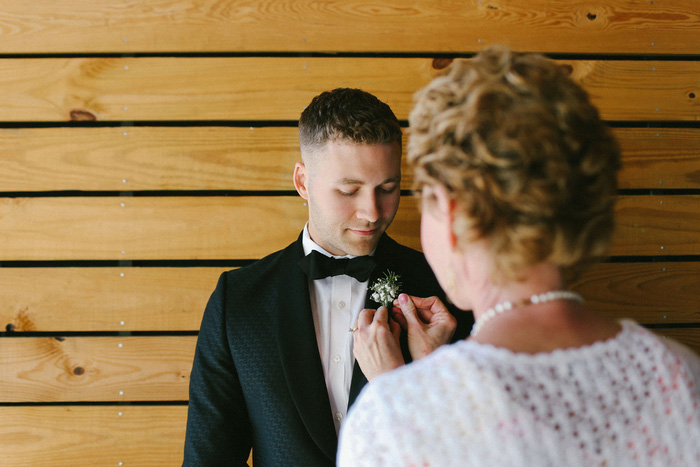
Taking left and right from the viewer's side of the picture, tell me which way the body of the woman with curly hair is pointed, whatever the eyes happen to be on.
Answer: facing away from the viewer and to the left of the viewer

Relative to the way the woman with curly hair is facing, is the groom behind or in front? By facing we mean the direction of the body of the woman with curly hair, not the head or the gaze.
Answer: in front

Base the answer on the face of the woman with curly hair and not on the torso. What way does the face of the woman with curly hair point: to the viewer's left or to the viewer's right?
to the viewer's left

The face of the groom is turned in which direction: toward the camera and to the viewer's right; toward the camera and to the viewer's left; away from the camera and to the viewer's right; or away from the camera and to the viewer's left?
toward the camera and to the viewer's right
